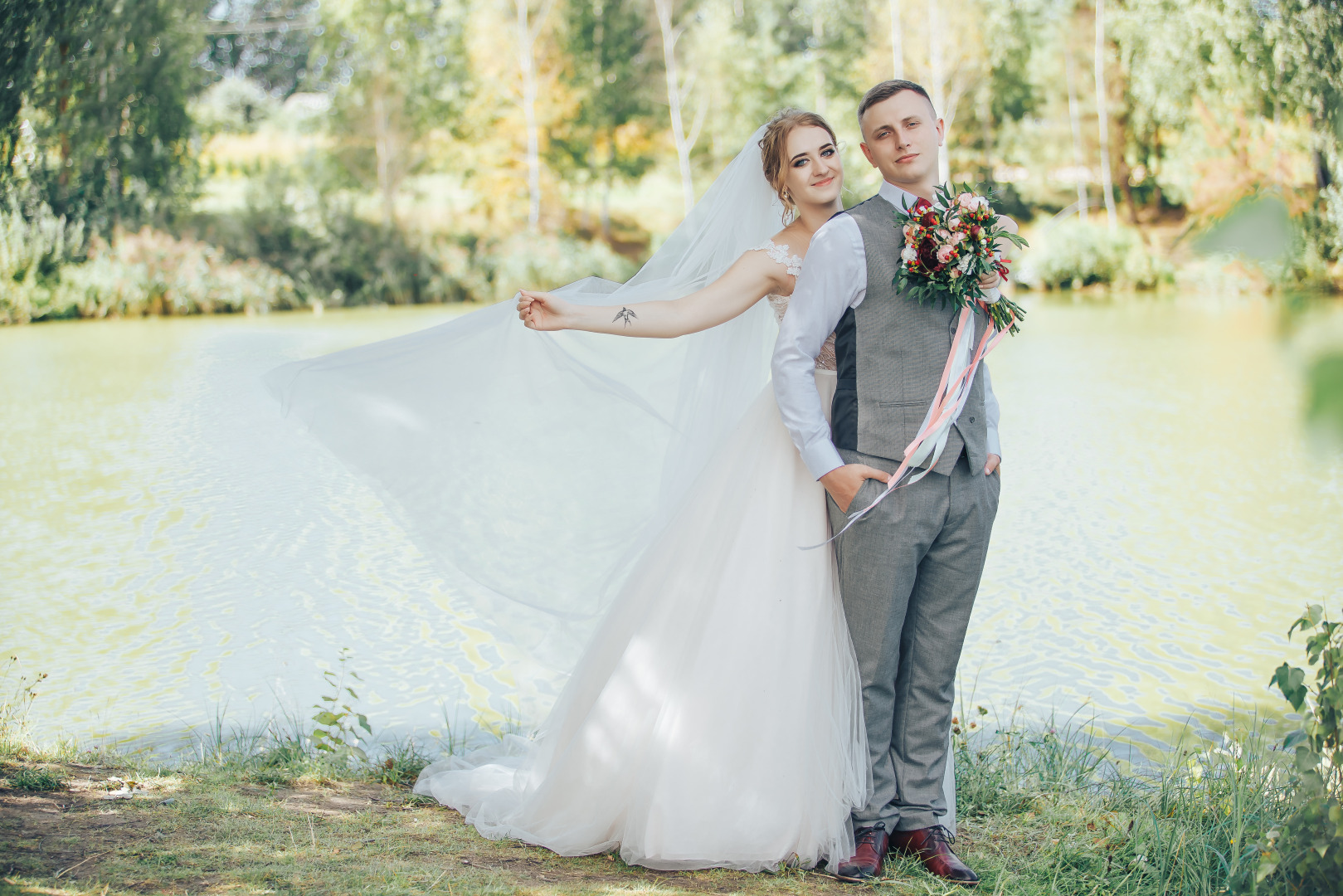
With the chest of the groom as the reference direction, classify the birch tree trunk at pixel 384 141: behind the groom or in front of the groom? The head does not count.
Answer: behind

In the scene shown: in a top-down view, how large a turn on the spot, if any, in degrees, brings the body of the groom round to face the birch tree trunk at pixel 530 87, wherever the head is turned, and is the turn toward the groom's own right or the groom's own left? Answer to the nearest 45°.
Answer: approximately 135° to the groom's own left

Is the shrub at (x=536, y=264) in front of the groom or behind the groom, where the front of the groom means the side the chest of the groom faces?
behind

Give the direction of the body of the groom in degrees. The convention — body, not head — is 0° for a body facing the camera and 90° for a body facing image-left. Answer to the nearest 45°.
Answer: approximately 315°

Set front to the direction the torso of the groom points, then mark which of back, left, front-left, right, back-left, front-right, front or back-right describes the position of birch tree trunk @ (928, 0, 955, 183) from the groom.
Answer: back-left

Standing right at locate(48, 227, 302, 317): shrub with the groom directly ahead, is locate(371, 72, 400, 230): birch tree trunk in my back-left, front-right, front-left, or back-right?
back-left

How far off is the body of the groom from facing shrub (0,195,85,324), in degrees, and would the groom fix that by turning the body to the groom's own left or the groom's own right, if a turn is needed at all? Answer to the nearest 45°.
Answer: approximately 180°
